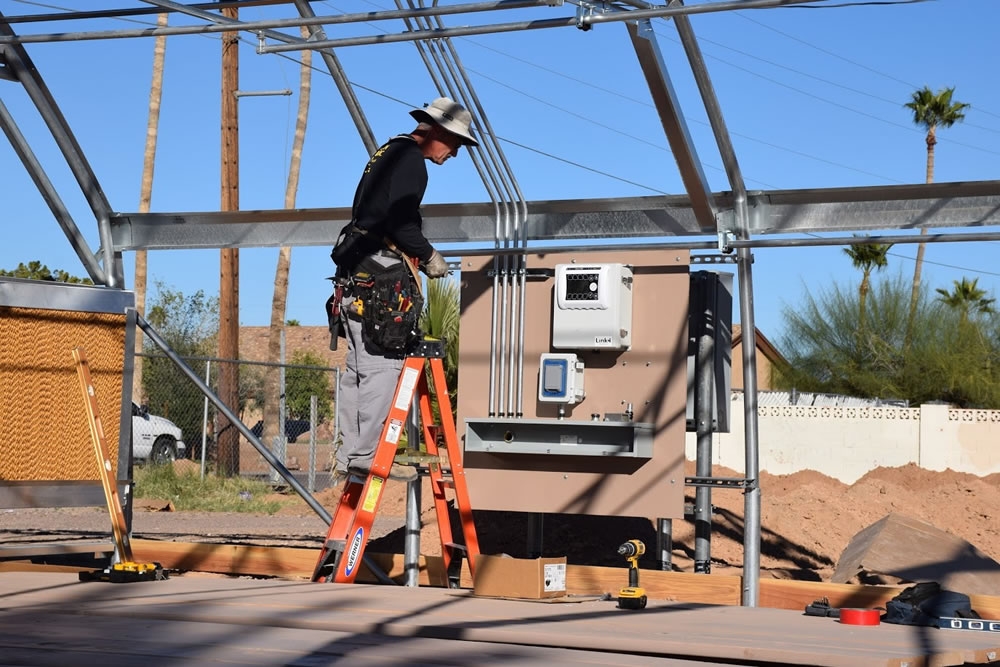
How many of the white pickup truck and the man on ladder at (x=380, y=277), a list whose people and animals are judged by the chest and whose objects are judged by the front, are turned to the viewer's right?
2

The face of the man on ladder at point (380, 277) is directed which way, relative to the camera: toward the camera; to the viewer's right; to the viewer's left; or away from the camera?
to the viewer's right

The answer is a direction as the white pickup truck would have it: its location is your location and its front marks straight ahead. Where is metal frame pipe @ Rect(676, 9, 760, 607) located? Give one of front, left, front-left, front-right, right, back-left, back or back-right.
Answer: right

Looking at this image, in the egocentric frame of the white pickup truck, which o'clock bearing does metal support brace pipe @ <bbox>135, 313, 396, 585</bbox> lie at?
The metal support brace pipe is roughly at 3 o'clock from the white pickup truck.

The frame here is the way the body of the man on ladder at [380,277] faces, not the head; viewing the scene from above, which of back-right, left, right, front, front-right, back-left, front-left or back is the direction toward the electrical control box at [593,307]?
front-left

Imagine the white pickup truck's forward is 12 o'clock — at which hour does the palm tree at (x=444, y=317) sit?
The palm tree is roughly at 2 o'clock from the white pickup truck.

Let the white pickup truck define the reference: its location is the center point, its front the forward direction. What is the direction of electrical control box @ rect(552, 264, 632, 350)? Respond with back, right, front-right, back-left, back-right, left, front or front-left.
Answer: right

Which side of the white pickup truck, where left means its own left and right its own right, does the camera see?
right

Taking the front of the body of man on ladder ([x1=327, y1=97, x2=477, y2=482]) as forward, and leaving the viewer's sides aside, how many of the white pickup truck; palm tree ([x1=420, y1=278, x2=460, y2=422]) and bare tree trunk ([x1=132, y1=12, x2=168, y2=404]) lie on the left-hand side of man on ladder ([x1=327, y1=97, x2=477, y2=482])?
3

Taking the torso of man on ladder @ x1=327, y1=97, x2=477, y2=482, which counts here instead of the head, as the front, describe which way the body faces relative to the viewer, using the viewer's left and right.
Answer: facing to the right of the viewer

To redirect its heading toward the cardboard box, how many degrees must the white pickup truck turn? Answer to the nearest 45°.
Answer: approximately 90° to its right
